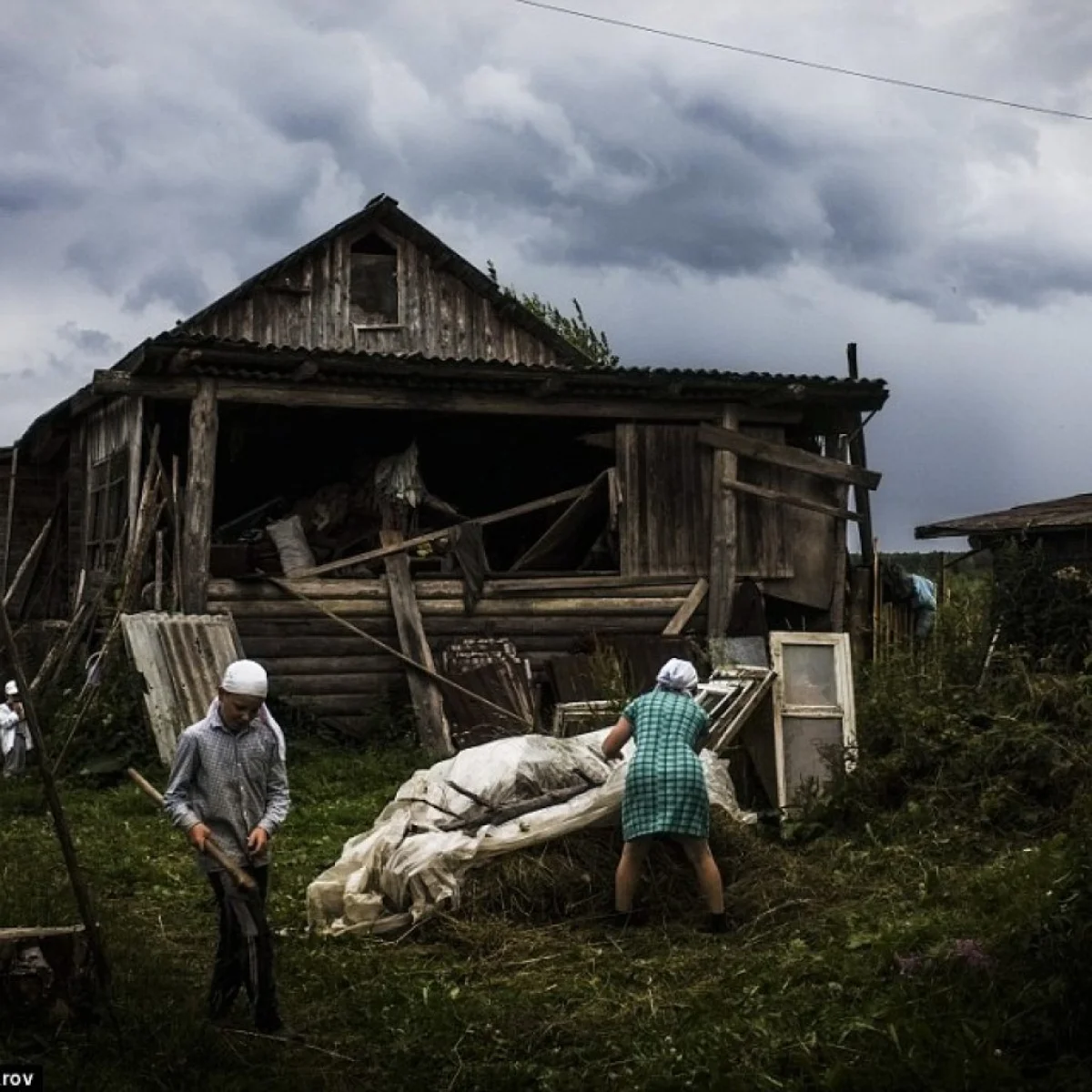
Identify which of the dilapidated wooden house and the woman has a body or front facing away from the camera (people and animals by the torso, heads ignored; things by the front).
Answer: the woman

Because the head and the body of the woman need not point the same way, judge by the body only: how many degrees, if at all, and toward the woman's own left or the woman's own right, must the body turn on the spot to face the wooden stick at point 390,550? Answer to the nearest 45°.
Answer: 0° — they already face it

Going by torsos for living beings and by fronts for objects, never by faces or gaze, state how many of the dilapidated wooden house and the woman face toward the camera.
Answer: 1

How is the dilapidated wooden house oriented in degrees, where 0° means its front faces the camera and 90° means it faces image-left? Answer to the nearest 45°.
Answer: approximately 0°

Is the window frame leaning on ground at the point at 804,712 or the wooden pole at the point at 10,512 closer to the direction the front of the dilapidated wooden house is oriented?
the window frame leaning on ground

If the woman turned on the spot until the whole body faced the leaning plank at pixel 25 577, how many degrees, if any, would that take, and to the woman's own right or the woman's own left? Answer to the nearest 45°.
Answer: approximately 45° to the woman's own left

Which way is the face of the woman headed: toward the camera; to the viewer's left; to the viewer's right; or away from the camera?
away from the camera

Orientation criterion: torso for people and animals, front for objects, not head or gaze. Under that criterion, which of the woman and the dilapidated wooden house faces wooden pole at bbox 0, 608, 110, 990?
the dilapidated wooden house

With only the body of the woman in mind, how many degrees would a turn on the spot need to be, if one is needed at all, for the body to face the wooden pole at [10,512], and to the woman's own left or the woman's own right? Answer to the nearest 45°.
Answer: approximately 45° to the woman's own left

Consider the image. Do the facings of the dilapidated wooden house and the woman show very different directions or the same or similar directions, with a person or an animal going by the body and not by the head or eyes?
very different directions

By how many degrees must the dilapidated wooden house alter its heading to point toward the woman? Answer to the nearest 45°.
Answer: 0° — it already faces them

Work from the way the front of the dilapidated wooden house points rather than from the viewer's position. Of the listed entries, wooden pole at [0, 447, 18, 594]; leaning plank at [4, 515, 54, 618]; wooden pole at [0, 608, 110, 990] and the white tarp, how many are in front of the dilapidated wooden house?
2

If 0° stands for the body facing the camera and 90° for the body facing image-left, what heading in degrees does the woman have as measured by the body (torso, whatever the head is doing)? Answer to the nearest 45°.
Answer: approximately 180°
